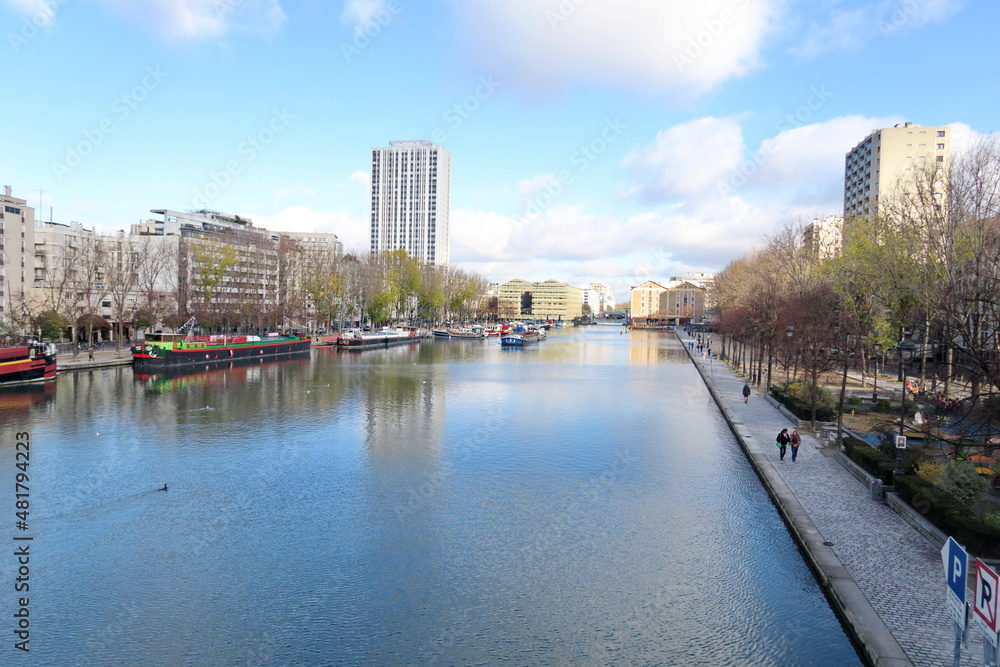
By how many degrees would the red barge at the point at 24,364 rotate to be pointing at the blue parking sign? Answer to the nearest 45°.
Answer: approximately 90° to its right

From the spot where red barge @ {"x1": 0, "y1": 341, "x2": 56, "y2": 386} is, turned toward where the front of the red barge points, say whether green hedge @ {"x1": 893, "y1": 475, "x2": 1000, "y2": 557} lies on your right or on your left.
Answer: on your right

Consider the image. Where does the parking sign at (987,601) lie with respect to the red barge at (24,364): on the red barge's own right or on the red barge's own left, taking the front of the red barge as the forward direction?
on the red barge's own right
